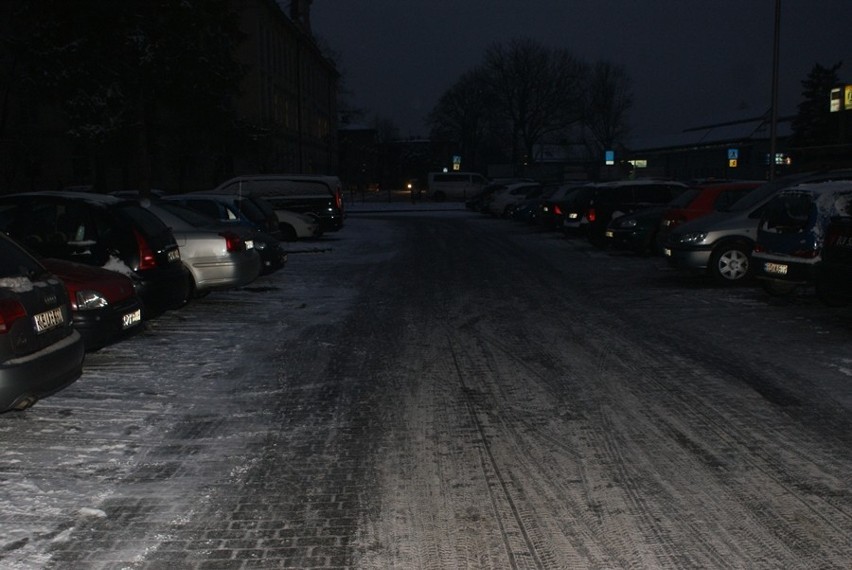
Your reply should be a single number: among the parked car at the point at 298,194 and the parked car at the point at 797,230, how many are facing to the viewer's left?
1

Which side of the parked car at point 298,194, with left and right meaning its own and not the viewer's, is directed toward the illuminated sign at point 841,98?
back

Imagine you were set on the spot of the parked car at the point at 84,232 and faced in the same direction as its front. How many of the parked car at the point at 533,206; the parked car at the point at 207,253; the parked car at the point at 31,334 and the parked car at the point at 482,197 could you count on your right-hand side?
3

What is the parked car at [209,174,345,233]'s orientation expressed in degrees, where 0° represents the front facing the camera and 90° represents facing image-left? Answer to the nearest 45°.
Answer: approximately 90°

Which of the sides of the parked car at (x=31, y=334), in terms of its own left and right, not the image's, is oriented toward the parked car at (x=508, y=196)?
right

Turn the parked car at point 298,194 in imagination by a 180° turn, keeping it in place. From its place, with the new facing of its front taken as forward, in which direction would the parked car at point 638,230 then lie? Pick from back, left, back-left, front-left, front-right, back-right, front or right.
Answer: front-right

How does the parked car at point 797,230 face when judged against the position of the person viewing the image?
facing away from the viewer and to the right of the viewer

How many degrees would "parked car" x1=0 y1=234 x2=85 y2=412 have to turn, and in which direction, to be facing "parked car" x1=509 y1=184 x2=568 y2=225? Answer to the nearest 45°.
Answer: approximately 90° to its right

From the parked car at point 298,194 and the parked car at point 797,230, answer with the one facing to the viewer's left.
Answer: the parked car at point 298,194

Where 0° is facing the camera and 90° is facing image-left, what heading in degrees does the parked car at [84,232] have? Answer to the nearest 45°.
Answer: approximately 135°

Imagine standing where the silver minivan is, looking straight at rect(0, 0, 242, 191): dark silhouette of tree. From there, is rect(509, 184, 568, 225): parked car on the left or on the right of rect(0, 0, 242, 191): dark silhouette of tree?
right
